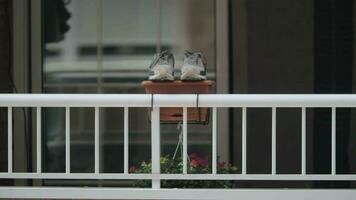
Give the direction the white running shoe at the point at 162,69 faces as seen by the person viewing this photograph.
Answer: facing the viewer

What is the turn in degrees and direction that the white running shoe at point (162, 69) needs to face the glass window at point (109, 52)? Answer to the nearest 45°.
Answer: approximately 180°
